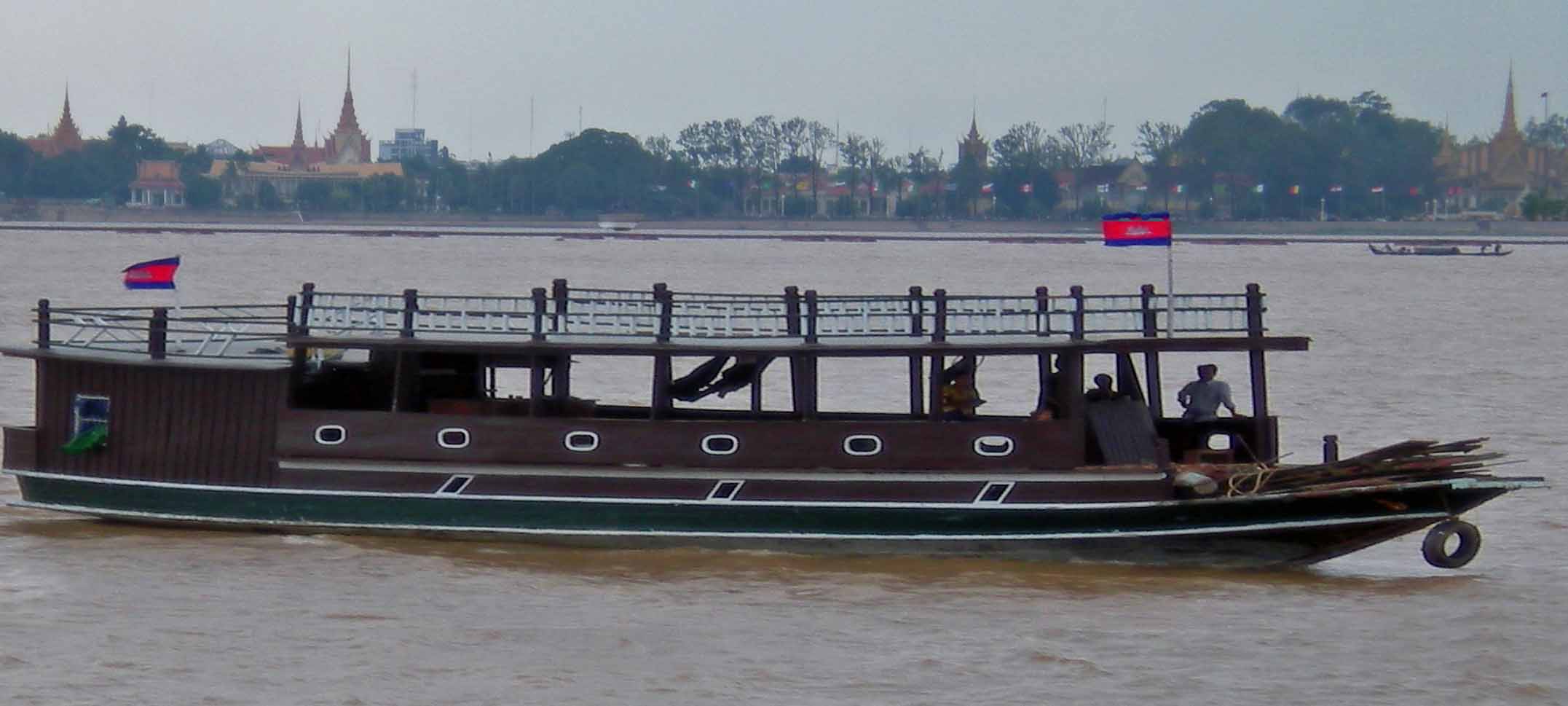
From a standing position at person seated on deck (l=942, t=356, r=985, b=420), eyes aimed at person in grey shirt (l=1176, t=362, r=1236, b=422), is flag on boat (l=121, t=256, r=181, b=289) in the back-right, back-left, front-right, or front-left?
back-left

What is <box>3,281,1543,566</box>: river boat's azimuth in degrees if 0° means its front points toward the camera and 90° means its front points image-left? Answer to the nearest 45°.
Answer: approximately 270°
